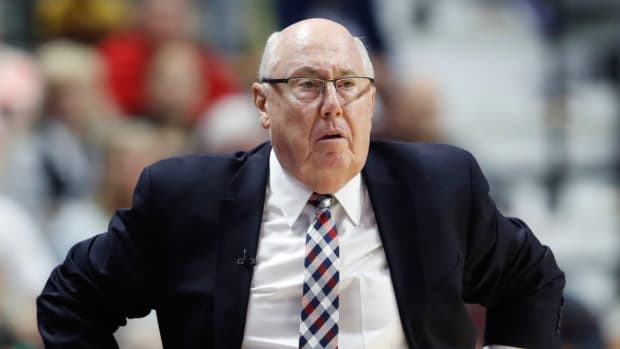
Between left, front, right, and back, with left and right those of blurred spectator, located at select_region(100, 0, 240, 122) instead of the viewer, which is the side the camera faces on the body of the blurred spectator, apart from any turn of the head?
front

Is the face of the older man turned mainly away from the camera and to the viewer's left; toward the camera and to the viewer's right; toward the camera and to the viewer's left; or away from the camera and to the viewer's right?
toward the camera and to the viewer's right

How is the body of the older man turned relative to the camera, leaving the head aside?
toward the camera

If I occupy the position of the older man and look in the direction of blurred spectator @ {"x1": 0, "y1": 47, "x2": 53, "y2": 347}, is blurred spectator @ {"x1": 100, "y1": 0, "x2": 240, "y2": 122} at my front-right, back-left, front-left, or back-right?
front-right

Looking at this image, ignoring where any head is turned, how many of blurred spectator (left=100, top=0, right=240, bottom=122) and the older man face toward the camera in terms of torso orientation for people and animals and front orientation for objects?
2

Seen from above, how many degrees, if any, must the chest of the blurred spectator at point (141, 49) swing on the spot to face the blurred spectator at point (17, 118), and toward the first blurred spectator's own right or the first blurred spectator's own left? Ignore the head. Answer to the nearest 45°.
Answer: approximately 45° to the first blurred spectator's own right

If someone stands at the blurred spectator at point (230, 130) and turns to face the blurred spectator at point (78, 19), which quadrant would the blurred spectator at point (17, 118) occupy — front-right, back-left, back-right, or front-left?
front-left

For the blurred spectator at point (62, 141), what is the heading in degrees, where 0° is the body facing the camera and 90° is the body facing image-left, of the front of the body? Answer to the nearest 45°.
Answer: approximately 315°
